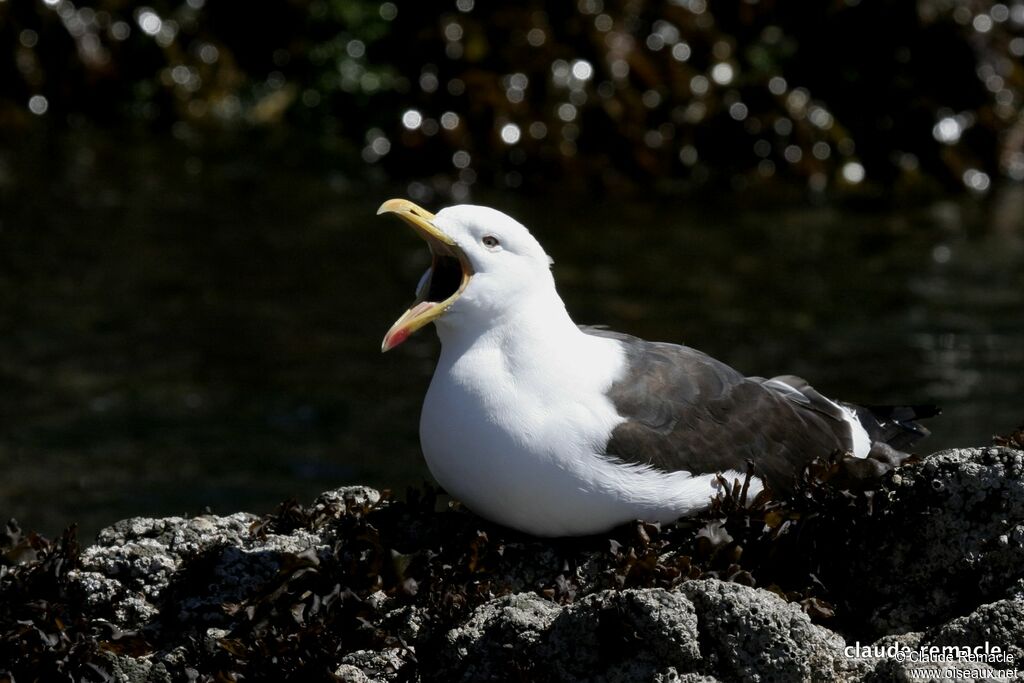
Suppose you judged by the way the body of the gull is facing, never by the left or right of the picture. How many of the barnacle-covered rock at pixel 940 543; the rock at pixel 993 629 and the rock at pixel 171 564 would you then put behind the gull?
2

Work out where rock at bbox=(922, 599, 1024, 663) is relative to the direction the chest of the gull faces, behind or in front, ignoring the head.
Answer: behind

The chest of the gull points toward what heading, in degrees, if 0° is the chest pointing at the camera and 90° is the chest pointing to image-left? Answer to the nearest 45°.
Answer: approximately 90°

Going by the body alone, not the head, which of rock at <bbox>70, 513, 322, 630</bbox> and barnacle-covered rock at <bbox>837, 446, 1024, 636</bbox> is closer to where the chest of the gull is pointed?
the rock

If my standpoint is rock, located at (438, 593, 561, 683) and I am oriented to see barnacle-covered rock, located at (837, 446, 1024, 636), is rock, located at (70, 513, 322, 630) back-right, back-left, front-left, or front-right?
back-left

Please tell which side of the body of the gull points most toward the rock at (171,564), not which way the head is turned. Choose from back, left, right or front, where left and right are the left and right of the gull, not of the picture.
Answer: front

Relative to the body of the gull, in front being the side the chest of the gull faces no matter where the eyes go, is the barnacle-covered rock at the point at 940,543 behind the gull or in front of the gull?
behind
